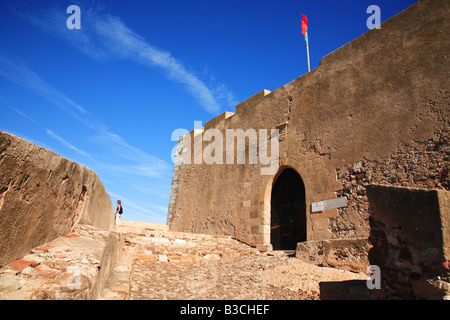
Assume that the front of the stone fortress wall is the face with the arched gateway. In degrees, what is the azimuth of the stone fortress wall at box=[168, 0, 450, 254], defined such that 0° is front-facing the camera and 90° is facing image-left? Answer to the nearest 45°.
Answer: approximately 45°

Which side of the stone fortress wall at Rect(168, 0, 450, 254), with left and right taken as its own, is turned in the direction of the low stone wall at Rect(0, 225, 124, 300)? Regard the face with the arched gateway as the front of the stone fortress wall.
front

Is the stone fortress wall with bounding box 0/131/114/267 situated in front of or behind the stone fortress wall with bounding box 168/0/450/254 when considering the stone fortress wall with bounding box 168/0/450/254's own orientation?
in front

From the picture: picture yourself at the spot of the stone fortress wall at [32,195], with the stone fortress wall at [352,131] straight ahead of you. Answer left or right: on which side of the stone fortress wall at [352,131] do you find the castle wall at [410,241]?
right

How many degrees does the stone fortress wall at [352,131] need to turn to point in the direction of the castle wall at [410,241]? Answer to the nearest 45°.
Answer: approximately 45° to its left
